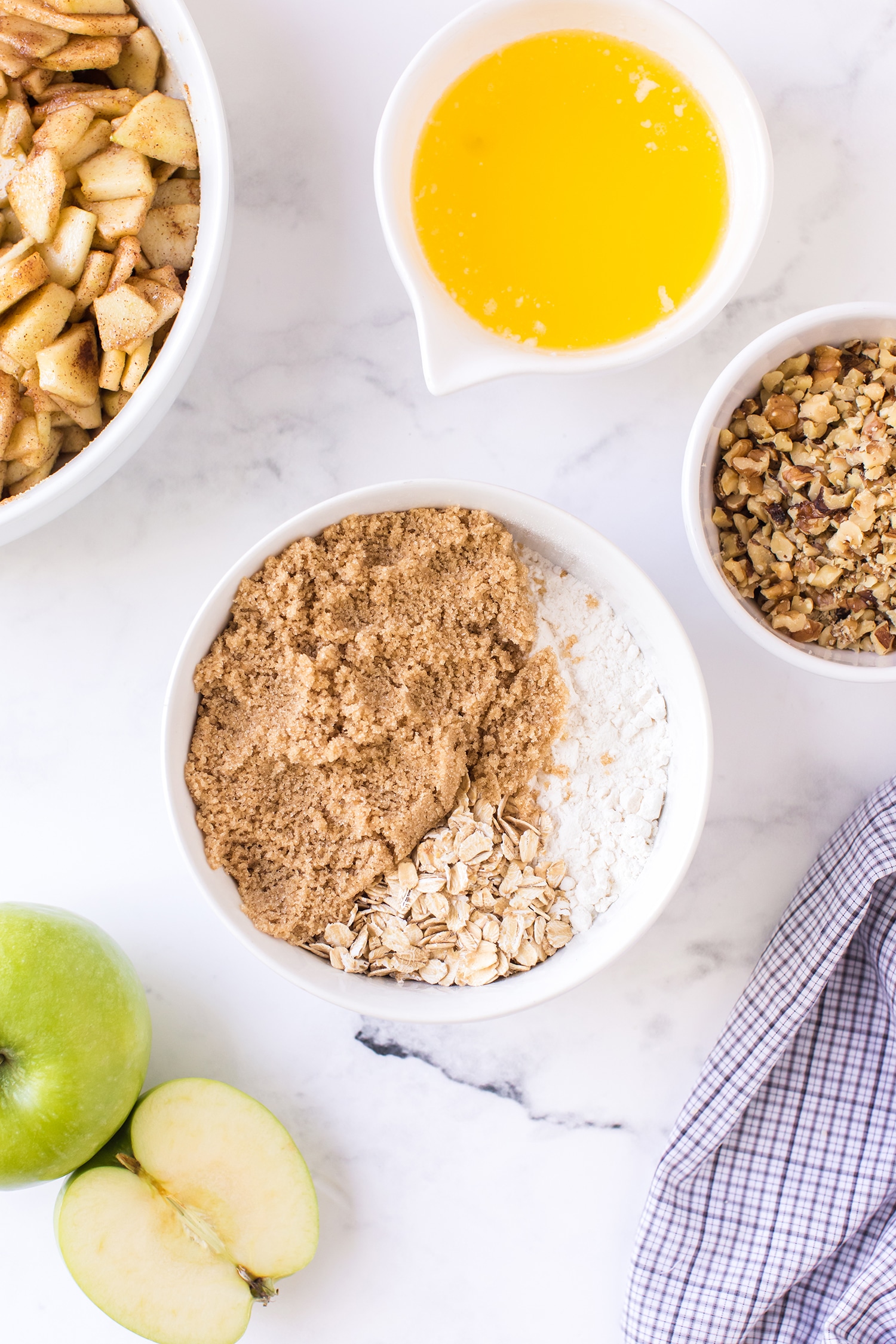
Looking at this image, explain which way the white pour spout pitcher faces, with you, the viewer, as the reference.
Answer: facing the viewer and to the left of the viewer

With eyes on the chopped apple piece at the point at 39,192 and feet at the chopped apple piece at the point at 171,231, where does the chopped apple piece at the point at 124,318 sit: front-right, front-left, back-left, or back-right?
front-left
